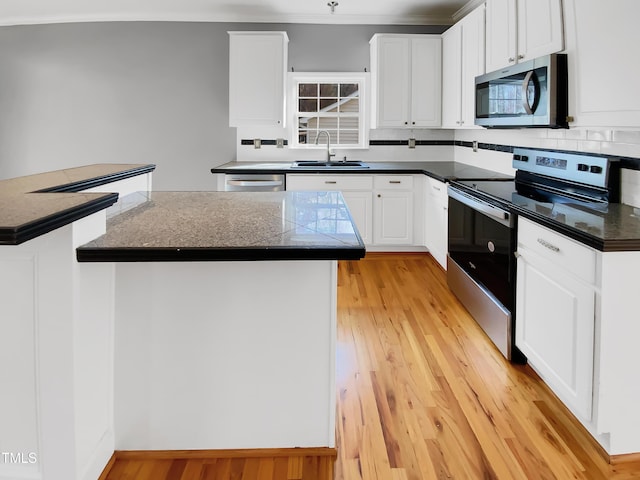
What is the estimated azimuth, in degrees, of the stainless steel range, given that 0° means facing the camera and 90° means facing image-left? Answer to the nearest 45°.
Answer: approximately 45°

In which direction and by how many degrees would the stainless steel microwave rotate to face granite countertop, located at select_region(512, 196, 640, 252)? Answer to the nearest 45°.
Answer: approximately 45° to its left
